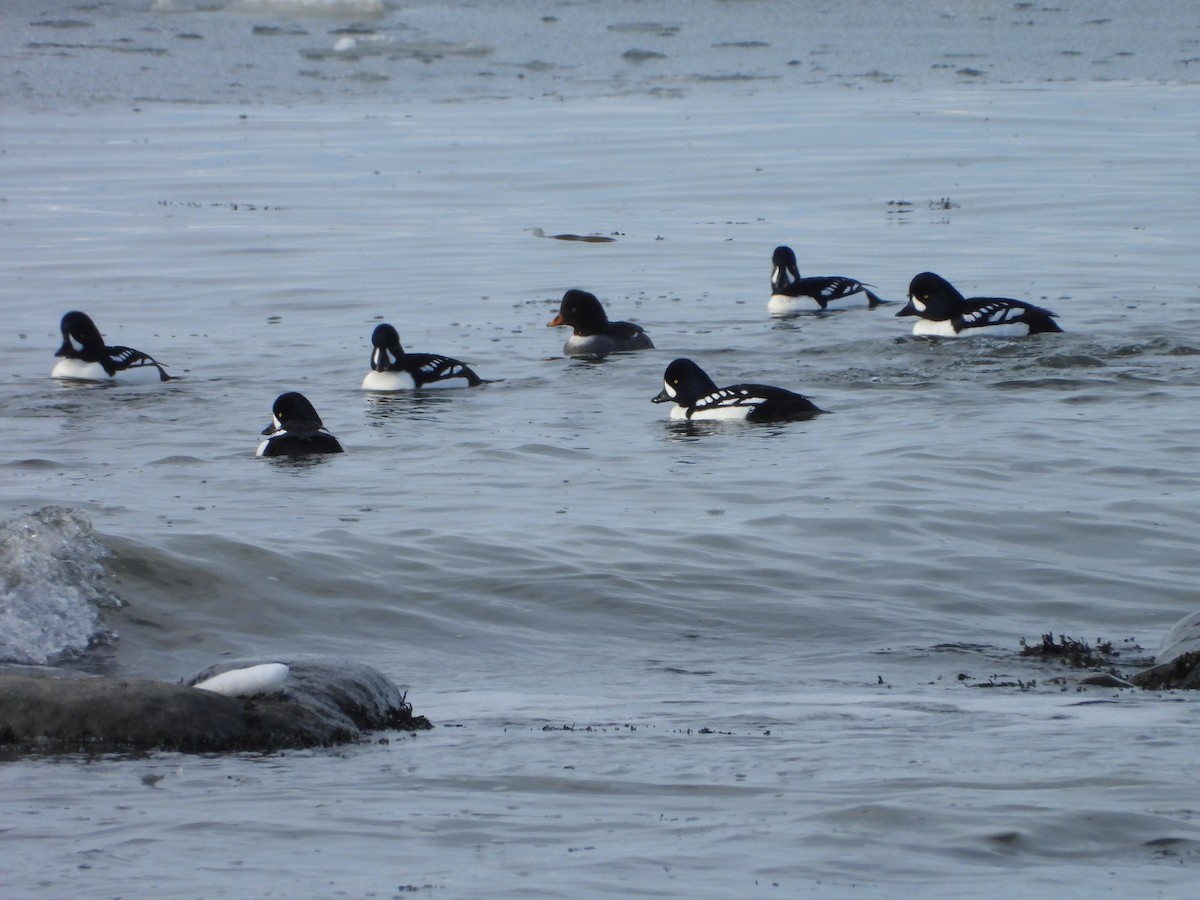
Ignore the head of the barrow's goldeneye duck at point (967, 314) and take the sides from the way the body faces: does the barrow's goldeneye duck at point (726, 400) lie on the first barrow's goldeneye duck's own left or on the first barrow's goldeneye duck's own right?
on the first barrow's goldeneye duck's own left

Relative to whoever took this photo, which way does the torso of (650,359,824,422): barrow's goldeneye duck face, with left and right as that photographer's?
facing to the left of the viewer

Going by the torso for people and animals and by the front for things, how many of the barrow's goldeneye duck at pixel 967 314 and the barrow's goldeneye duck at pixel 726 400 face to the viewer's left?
2

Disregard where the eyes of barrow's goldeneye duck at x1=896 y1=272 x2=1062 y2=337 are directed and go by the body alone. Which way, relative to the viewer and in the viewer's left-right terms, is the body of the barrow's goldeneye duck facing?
facing to the left of the viewer

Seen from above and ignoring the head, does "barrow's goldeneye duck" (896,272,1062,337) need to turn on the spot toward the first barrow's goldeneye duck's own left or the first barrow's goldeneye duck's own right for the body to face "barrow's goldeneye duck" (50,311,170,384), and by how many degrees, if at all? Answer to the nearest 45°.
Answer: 0° — it already faces it

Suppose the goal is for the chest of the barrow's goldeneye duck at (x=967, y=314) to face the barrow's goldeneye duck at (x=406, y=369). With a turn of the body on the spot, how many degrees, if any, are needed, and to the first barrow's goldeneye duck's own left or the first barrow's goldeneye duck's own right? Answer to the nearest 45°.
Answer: approximately 45° to the first barrow's goldeneye duck's own left

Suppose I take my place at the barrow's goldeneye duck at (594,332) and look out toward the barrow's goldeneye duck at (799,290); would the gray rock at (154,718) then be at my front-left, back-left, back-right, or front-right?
back-right

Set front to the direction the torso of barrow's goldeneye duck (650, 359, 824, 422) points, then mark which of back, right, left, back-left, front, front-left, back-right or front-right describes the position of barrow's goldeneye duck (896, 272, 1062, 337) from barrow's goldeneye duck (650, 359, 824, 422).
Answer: back-right
